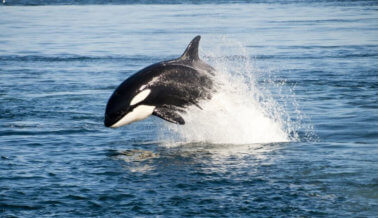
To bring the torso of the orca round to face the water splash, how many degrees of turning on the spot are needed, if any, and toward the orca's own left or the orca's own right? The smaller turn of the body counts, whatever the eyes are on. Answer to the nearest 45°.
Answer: approximately 135° to the orca's own right

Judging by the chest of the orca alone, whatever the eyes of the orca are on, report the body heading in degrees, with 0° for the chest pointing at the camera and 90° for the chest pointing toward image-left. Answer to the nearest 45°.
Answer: approximately 90°
